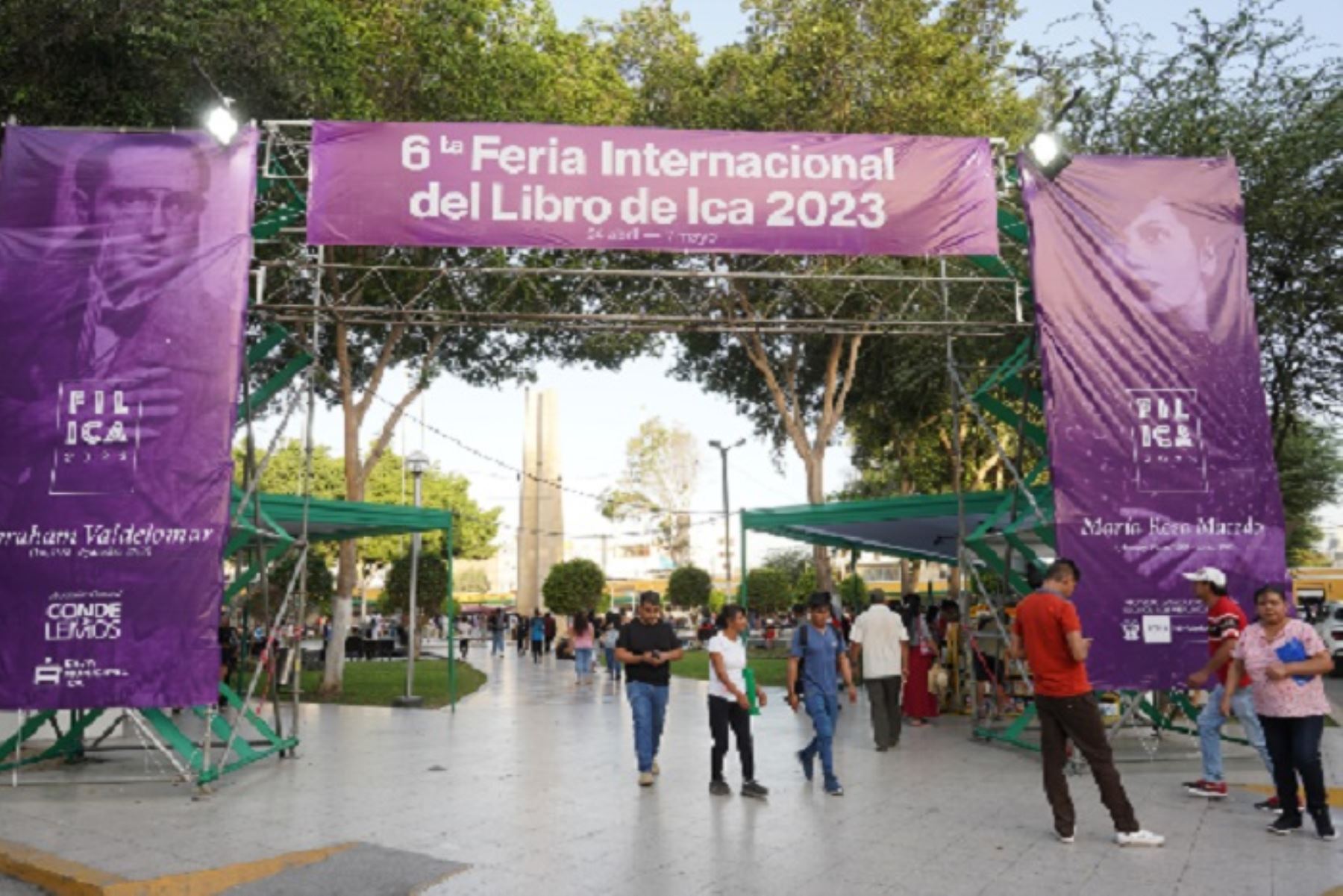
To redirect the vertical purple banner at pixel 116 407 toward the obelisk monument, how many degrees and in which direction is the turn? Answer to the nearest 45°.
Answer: approximately 135° to its left

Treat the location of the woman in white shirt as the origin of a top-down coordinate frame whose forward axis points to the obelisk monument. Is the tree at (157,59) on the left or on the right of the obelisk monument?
left

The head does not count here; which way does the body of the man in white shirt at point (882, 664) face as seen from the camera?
away from the camera

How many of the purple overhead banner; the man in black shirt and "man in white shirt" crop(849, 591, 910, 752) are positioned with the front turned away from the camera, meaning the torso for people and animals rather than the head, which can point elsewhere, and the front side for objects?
1

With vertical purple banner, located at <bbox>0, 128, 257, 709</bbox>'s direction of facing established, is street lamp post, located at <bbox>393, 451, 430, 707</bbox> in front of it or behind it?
behind

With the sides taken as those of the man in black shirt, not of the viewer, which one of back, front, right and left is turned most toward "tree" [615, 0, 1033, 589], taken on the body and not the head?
back

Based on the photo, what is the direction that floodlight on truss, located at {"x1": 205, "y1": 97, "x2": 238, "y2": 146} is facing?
toward the camera

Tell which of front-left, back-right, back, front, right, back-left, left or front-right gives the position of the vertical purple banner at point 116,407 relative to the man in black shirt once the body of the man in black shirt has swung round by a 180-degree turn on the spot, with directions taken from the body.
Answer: left

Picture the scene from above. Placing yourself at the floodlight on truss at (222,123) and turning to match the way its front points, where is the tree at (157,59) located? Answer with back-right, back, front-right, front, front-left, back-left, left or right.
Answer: back

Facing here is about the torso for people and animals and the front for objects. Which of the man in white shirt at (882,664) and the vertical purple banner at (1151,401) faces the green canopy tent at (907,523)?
the man in white shirt

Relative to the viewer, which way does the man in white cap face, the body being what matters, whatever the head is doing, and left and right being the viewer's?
facing to the left of the viewer

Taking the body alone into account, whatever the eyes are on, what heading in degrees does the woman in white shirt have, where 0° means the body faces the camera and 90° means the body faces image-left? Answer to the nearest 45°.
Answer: approximately 315°

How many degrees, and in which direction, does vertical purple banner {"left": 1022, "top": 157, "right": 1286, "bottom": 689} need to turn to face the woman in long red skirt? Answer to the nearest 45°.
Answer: approximately 135° to its right

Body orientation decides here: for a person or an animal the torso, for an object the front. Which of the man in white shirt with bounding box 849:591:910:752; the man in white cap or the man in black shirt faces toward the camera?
the man in black shirt

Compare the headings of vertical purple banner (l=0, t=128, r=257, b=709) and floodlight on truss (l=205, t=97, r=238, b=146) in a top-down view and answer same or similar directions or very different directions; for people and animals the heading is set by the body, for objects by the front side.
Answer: same or similar directions

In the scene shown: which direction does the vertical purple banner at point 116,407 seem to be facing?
toward the camera
